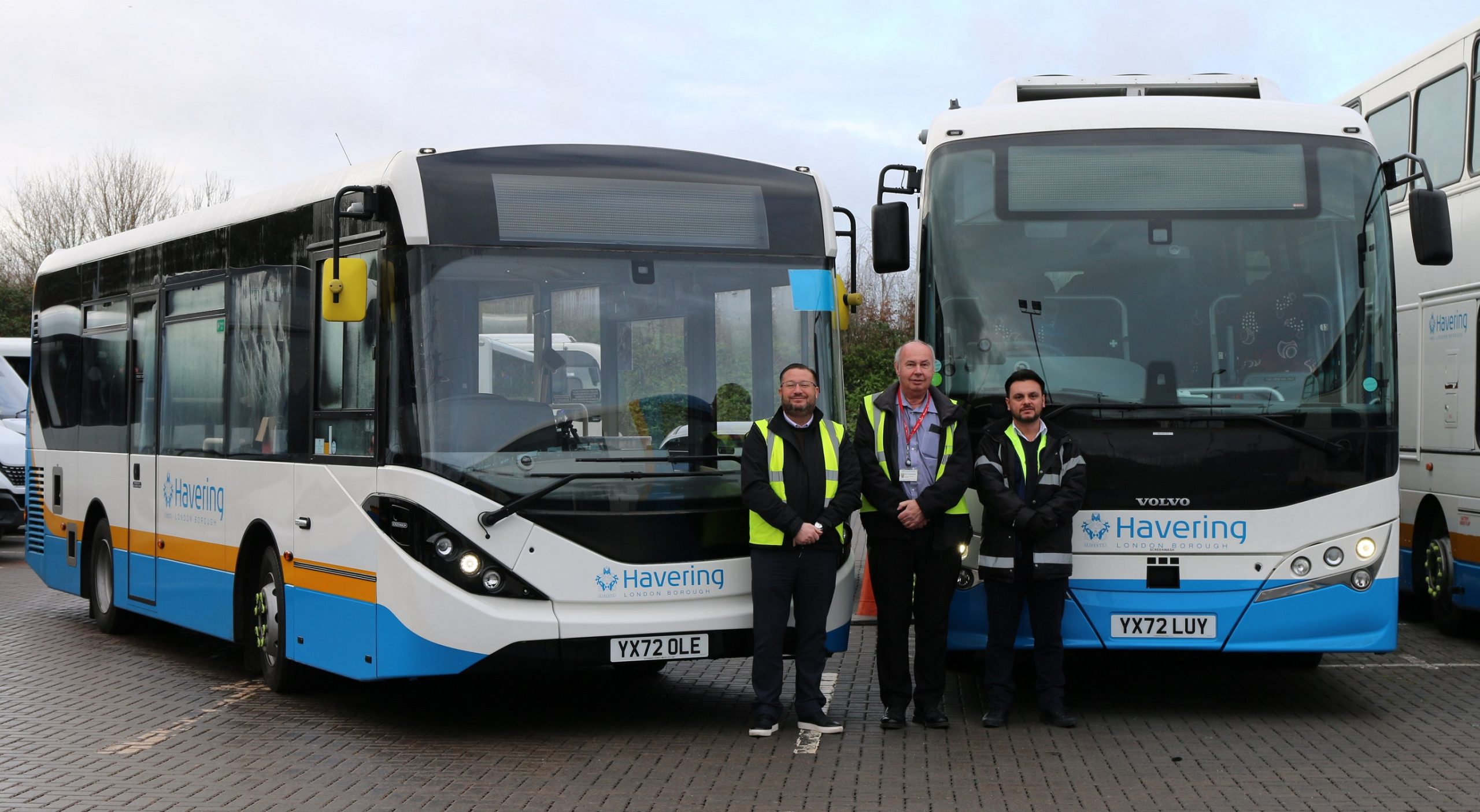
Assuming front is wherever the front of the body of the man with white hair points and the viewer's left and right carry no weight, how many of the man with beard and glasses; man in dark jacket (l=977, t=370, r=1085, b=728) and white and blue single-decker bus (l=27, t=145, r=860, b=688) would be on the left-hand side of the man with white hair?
1

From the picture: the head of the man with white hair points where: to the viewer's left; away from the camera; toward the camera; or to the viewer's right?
toward the camera

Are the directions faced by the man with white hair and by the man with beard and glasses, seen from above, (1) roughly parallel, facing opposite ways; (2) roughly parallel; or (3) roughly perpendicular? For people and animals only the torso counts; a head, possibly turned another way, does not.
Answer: roughly parallel

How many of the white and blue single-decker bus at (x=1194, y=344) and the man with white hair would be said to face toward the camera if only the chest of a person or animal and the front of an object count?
2

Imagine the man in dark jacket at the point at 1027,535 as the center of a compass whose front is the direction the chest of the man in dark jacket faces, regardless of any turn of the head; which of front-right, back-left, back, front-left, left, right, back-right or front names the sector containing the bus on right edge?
back-left

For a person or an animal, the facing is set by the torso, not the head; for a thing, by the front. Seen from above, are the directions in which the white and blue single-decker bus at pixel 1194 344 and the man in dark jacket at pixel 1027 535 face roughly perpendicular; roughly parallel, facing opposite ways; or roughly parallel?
roughly parallel

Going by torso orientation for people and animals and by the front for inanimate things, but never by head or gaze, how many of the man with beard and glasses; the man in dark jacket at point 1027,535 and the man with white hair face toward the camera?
3

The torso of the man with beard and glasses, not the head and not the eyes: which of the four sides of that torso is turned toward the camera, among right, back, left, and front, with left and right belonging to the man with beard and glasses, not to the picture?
front

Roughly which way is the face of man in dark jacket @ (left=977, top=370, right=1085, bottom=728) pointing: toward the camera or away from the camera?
toward the camera

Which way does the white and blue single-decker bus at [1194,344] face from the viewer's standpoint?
toward the camera

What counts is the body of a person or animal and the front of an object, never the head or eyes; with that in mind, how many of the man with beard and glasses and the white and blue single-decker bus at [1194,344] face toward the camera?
2

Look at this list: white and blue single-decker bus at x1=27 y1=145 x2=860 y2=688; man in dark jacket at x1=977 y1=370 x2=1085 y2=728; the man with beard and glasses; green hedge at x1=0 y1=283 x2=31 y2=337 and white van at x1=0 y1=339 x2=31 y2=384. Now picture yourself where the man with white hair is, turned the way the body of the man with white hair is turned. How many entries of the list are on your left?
1
